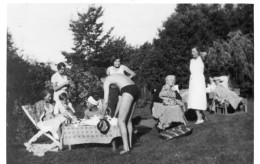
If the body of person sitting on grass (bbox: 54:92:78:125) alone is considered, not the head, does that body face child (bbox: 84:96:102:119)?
yes

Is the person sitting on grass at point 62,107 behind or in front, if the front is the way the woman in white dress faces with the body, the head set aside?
in front

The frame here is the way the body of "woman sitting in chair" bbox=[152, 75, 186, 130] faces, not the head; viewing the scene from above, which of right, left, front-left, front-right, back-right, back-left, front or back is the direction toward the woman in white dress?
left

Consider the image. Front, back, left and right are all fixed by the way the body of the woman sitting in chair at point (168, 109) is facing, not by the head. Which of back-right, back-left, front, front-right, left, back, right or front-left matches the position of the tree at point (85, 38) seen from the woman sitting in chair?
right

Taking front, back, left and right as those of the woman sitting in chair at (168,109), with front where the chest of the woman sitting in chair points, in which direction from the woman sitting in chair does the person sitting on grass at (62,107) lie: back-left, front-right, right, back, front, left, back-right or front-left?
front-right

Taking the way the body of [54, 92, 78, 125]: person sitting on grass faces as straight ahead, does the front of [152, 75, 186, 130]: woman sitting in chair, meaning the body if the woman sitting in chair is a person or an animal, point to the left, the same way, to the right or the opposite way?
to the right

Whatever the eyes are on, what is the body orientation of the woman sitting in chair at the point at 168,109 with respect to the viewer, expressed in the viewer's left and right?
facing the viewer and to the left of the viewer

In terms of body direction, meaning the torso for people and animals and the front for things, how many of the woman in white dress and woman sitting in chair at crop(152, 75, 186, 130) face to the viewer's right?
0

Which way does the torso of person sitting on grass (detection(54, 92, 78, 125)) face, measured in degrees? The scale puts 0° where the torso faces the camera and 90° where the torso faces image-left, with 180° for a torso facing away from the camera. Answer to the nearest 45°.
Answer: approximately 315°

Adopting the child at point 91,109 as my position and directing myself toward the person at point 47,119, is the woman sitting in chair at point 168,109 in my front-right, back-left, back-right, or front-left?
back-left
